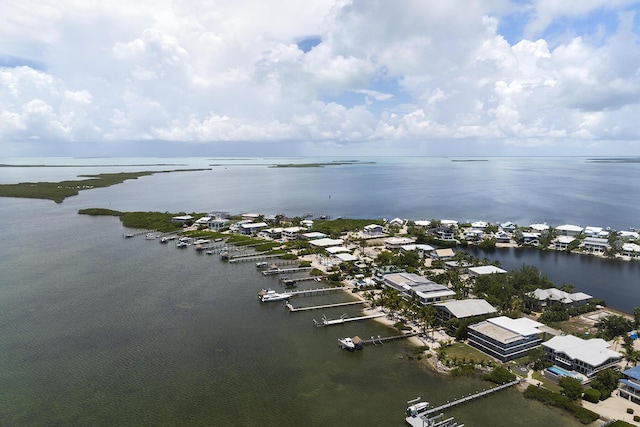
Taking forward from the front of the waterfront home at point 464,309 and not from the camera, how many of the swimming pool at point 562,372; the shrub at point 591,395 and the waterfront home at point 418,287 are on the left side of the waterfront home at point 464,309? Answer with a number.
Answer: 2

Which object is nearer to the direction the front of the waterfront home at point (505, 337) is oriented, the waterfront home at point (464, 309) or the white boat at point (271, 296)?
the white boat

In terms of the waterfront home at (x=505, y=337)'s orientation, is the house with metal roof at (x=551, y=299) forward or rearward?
rearward

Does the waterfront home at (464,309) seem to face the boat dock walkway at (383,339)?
yes

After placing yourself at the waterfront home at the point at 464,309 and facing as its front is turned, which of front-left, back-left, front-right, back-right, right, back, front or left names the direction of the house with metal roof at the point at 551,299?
back

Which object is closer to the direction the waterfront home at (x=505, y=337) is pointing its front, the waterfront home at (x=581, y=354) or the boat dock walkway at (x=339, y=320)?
the boat dock walkway

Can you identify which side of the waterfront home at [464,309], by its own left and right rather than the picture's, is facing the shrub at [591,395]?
left

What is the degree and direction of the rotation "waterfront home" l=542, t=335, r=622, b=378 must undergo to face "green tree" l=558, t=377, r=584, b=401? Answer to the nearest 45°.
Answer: approximately 45° to its left
